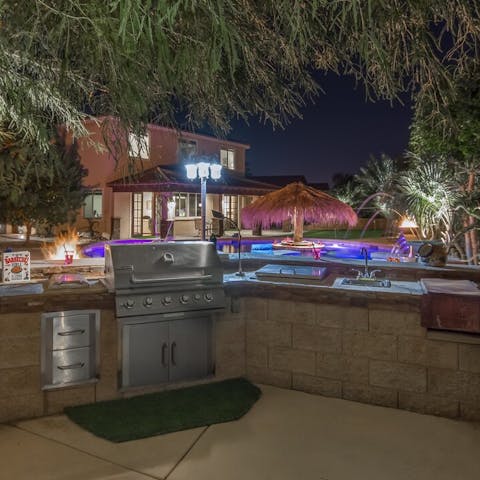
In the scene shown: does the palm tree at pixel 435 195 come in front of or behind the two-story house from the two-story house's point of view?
in front

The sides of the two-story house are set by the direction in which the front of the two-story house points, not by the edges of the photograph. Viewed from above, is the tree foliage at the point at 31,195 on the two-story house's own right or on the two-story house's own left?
on the two-story house's own right

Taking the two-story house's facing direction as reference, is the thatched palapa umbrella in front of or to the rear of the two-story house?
in front

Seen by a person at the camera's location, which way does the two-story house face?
facing the viewer and to the right of the viewer

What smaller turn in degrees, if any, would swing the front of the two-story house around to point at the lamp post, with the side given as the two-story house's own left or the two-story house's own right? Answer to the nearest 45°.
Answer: approximately 45° to the two-story house's own right

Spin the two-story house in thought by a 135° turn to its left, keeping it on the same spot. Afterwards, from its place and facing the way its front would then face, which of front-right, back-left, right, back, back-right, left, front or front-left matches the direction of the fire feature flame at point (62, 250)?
back

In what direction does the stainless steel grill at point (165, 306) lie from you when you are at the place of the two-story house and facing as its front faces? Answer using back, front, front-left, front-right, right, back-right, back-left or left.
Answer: front-right
